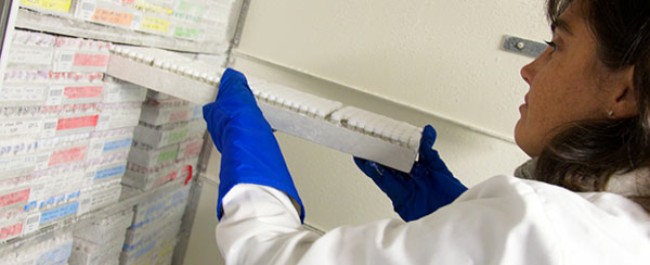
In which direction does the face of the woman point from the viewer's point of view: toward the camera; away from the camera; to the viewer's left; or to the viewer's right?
to the viewer's left

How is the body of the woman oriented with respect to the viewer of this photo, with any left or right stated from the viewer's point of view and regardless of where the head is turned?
facing away from the viewer and to the left of the viewer
